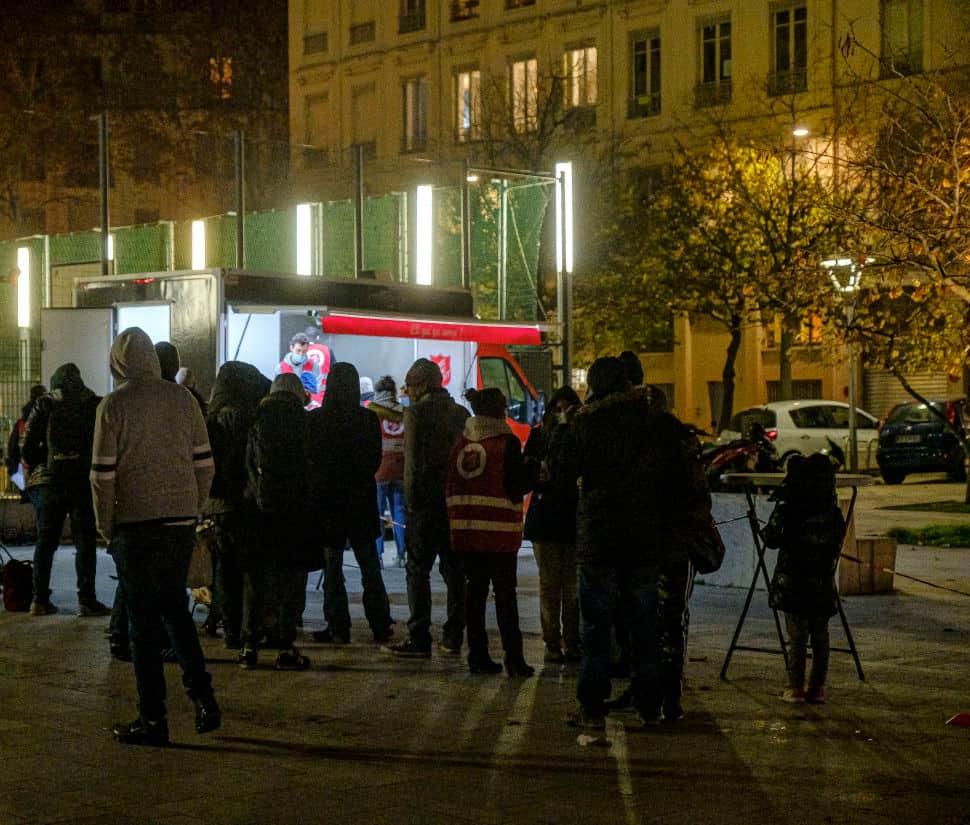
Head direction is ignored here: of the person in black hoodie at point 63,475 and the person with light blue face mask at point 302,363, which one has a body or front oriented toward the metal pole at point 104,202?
the person in black hoodie

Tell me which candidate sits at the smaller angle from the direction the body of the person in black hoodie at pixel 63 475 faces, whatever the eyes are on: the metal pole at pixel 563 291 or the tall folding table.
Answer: the metal pole

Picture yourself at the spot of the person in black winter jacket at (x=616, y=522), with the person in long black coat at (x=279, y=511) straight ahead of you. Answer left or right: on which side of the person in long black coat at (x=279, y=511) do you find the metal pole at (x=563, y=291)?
right

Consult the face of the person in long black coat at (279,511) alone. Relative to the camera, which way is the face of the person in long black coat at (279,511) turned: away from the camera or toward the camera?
away from the camera

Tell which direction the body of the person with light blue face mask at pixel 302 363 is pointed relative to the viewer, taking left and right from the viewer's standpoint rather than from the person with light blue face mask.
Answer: facing the viewer

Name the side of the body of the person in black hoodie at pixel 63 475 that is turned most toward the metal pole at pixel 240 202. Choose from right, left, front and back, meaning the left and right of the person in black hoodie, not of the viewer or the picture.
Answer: front

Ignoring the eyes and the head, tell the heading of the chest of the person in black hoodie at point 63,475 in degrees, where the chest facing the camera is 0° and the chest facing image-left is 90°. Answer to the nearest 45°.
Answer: approximately 180°

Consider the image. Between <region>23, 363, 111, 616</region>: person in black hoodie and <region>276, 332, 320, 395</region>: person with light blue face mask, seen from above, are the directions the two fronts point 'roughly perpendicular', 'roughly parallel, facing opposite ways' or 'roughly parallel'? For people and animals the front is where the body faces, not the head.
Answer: roughly parallel, facing opposite ways

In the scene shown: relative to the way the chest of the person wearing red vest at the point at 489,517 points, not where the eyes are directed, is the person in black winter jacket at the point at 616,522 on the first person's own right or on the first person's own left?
on the first person's own right

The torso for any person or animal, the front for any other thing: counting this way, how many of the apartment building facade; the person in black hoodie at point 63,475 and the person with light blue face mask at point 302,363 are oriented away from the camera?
1

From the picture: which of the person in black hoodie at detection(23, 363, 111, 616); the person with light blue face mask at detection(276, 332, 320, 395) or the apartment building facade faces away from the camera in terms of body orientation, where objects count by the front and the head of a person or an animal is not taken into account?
the person in black hoodie

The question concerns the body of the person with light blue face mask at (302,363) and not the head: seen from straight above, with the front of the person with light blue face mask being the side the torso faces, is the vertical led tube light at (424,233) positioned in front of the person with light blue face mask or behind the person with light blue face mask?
behind

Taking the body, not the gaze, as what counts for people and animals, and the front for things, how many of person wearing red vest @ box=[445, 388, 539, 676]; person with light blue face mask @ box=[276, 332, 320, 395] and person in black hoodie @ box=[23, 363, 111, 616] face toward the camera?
1

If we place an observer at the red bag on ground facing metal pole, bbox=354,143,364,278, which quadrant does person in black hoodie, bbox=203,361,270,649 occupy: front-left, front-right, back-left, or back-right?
back-right

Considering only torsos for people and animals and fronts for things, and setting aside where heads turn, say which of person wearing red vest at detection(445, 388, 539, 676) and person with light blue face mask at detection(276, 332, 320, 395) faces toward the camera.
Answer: the person with light blue face mask

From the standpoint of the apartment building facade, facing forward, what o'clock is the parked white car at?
The parked white car is roughly at 10 o'clock from the apartment building facade.

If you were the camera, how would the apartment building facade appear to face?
facing the viewer and to the left of the viewer

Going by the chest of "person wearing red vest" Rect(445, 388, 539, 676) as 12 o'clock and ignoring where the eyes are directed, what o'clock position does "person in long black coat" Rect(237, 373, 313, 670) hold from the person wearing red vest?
The person in long black coat is roughly at 8 o'clock from the person wearing red vest.
